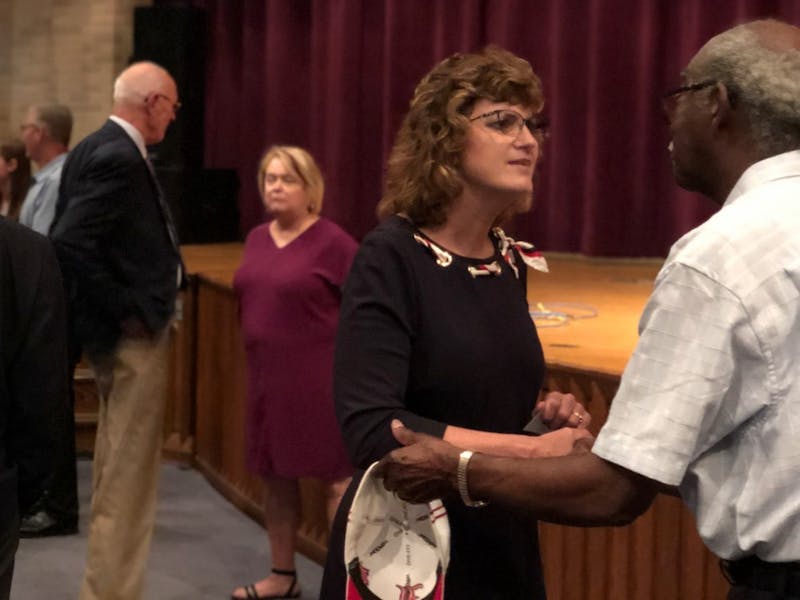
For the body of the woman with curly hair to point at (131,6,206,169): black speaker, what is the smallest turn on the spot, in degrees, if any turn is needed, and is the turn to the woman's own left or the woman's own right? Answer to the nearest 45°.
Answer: approximately 135° to the woman's own left

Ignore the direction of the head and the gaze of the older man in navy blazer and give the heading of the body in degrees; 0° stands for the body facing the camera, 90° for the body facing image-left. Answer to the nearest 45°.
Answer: approximately 270°

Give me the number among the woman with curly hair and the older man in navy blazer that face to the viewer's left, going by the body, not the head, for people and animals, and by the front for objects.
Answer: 0

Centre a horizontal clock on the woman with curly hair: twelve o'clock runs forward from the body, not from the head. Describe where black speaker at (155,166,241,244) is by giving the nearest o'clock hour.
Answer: The black speaker is roughly at 7 o'clock from the woman with curly hair.

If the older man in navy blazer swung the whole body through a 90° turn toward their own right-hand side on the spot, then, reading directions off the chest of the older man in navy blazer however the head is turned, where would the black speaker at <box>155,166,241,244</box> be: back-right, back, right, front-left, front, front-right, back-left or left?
back

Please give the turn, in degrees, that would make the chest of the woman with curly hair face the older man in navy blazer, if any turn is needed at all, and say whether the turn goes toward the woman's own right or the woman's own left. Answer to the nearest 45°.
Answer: approximately 180°

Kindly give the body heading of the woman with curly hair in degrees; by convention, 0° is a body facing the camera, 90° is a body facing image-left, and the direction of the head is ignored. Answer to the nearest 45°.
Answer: approximately 315°

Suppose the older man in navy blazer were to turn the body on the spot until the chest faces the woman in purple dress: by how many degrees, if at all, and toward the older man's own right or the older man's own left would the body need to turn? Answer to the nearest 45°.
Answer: approximately 45° to the older man's own left
